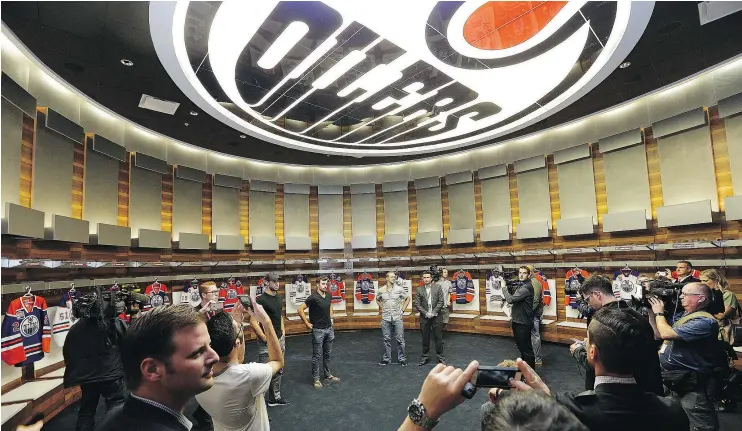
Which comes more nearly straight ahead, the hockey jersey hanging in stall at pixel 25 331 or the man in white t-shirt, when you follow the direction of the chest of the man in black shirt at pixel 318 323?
the man in white t-shirt

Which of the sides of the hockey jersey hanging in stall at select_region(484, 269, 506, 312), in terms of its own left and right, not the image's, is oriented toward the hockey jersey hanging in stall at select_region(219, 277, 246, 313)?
right

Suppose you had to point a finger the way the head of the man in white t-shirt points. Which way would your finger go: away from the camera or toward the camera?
away from the camera

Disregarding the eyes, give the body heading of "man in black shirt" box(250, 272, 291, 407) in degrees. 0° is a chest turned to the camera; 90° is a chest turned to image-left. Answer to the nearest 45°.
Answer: approximately 315°

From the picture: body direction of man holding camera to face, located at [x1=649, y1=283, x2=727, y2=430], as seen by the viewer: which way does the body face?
to the viewer's left

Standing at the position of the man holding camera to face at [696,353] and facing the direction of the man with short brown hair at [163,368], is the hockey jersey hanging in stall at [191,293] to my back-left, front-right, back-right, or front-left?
front-right

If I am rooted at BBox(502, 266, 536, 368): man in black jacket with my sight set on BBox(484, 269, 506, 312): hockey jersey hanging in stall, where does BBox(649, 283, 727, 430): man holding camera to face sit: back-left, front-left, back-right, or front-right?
back-right

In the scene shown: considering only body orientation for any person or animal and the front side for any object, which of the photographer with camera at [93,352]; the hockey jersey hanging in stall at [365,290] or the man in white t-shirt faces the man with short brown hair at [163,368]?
the hockey jersey hanging in stall

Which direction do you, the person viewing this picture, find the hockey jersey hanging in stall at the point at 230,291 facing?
facing the viewer

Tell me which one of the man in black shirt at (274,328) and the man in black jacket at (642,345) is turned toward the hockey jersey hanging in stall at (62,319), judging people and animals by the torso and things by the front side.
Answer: the man in black jacket

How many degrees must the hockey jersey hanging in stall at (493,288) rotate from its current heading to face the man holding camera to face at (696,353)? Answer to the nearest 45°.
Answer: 0° — it already faces them

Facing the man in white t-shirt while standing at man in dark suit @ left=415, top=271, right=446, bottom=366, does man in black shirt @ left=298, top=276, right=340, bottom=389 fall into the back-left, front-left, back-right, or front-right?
front-right

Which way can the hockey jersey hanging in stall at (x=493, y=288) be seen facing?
toward the camera

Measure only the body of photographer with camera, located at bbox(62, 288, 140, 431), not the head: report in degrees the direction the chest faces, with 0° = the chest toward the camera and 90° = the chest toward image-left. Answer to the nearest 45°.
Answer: approximately 225°

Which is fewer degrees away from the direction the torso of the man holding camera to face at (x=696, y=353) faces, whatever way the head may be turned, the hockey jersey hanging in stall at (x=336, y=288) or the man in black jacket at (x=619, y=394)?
the hockey jersey hanging in stall

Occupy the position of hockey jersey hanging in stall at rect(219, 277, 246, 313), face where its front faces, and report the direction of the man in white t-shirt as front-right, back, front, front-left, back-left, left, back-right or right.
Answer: front

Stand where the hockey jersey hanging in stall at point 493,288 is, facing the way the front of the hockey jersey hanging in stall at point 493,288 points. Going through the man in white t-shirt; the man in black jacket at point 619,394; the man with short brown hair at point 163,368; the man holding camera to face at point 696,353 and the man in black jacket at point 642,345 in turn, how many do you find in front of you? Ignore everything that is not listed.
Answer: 5

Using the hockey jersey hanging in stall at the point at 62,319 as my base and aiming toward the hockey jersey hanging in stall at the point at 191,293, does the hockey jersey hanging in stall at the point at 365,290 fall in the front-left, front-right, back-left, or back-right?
front-right

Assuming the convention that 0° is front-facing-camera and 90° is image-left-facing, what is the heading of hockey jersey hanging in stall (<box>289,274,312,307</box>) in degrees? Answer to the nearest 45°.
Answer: approximately 0°

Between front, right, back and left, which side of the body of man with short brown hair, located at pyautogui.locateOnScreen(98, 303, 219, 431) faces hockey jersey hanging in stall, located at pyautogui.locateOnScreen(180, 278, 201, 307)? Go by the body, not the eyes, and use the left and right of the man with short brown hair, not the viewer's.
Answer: left

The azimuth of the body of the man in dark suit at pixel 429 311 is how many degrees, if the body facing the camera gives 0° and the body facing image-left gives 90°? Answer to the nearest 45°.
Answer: approximately 0°
